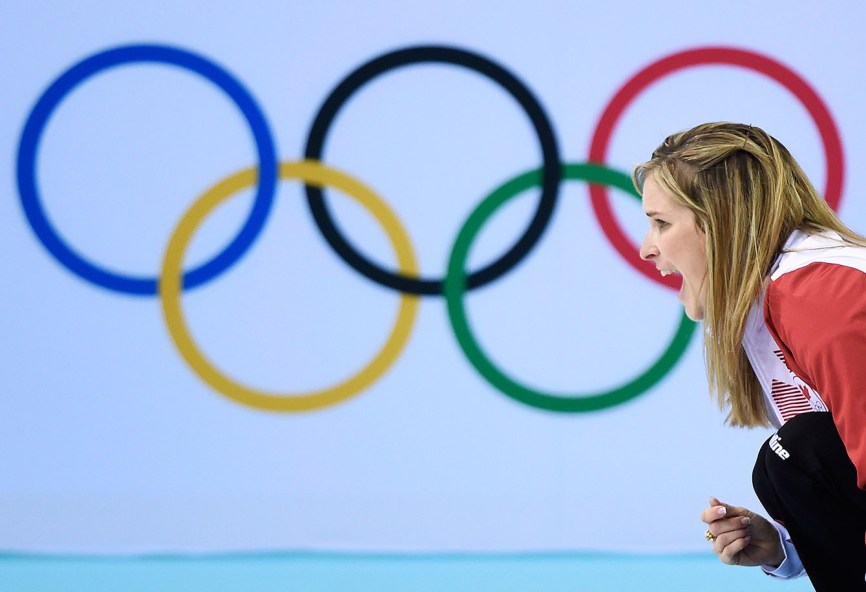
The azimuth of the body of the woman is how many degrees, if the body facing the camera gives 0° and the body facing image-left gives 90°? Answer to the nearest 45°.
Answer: approximately 90°

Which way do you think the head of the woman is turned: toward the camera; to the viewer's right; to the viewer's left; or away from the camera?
to the viewer's left
